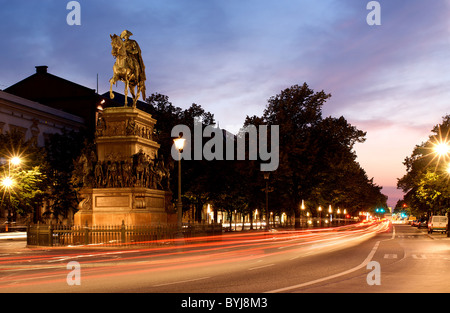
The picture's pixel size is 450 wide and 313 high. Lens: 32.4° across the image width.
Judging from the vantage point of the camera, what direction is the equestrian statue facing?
facing the viewer and to the left of the viewer
